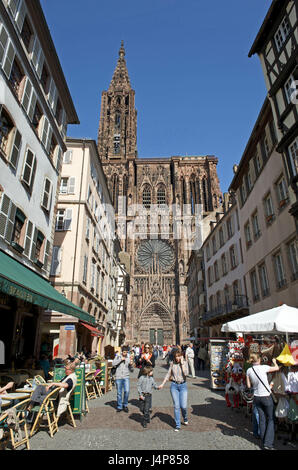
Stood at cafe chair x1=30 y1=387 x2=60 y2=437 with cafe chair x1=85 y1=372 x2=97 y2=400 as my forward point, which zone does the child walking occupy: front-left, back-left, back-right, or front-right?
front-right

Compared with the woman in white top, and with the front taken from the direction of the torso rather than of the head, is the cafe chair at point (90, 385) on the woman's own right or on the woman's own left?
on the woman's own left

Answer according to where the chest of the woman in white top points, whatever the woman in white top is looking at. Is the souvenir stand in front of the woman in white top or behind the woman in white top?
in front

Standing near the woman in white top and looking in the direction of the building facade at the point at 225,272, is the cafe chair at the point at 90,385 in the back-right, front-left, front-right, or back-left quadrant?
front-left

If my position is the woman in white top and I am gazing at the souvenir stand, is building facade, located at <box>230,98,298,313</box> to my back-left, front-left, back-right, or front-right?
front-left

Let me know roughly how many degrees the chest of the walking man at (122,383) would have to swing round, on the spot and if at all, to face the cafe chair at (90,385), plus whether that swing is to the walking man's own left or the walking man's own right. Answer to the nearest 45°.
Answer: approximately 135° to the walking man's own right

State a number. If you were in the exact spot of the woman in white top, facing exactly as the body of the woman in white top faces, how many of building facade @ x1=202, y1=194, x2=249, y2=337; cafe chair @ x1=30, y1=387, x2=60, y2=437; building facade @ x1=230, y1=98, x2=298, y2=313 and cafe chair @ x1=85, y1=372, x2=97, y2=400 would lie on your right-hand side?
0

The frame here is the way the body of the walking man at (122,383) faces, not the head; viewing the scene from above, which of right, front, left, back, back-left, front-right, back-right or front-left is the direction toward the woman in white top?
front-left

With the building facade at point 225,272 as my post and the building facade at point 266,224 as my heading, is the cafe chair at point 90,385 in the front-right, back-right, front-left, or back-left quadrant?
front-right

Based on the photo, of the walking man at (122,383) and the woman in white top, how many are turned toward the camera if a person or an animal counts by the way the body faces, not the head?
1

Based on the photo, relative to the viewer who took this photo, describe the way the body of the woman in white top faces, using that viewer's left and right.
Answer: facing away from the viewer and to the right of the viewer

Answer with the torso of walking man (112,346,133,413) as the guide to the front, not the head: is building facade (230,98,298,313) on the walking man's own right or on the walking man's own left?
on the walking man's own left

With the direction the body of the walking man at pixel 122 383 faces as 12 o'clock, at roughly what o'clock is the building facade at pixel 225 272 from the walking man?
The building facade is roughly at 7 o'clock from the walking man.

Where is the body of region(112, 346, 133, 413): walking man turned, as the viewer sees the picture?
toward the camera

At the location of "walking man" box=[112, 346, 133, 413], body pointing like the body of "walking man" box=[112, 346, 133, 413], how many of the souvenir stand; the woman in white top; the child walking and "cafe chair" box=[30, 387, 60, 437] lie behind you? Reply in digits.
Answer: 0
